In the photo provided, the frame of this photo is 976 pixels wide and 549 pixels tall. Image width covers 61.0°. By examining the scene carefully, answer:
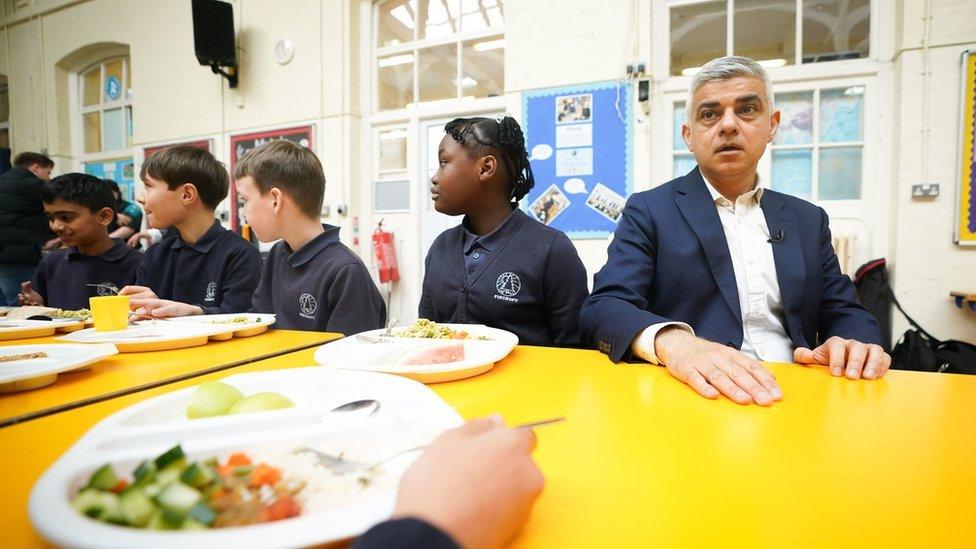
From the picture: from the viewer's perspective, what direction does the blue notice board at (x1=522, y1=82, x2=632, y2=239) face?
toward the camera

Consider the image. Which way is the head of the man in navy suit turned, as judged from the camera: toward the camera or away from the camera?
toward the camera

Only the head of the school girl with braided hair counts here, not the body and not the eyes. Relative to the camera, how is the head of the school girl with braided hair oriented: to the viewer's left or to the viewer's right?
to the viewer's left

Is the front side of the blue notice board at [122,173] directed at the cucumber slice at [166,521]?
yes

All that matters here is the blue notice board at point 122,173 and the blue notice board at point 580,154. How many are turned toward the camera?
2

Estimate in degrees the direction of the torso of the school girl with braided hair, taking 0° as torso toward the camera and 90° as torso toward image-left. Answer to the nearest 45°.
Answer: approximately 45°

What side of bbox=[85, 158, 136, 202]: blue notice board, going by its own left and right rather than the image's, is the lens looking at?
front

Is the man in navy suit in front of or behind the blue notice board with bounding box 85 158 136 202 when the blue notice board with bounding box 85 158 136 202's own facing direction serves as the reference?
in front

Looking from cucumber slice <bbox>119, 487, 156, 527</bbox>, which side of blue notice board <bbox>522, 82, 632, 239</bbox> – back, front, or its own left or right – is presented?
front

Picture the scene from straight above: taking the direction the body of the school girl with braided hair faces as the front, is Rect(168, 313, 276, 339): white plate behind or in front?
in front
